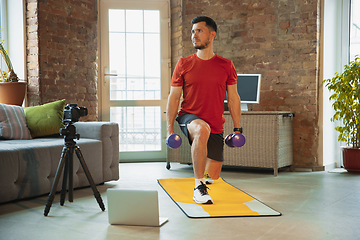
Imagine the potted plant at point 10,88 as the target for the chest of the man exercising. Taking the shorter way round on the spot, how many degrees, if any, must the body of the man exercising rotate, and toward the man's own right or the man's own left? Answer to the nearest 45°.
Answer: approximately 135° to the man's own right

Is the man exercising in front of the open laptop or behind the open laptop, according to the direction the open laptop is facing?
in front

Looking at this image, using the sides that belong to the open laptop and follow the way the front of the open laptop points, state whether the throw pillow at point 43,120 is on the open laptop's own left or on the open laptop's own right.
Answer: on the open laptop's own left

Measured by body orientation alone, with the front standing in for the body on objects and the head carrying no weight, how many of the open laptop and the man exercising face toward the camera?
1

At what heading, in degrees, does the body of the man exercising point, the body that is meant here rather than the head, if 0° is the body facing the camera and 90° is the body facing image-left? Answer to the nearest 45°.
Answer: approximately 0°

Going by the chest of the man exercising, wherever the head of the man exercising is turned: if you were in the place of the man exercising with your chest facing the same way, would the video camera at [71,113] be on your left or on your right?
on your right

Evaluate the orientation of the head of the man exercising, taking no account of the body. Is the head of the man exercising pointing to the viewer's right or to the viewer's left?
to the viewer's left

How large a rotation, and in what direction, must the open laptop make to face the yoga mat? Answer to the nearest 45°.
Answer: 0° — it already faces it

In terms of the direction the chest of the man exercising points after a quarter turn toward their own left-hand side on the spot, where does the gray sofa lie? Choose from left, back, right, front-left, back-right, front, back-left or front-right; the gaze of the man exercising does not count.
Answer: back

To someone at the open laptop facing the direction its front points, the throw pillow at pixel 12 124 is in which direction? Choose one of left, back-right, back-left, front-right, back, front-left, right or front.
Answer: left

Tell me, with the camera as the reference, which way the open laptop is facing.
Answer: facing away from the viewer and to the right of the viewer

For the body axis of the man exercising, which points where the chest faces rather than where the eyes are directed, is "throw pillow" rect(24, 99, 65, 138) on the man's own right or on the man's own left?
on the man's own right

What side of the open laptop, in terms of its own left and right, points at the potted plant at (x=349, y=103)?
front
